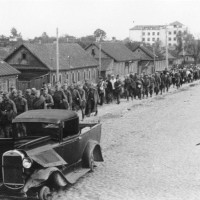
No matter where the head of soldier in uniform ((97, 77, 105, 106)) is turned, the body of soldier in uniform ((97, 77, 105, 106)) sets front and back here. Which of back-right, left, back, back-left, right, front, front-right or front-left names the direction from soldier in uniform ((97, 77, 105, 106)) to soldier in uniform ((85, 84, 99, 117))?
front-left

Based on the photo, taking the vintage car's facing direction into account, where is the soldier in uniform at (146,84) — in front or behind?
behind

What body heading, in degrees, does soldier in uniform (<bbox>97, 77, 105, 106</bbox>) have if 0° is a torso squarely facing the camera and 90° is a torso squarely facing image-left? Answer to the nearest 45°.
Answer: approximately 45°

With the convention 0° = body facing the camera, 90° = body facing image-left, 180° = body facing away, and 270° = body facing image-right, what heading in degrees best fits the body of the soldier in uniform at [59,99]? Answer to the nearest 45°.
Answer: approximately 45°

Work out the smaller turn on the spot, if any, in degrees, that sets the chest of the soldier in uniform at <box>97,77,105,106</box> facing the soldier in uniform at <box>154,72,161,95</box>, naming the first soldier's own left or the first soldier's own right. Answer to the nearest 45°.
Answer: approximately 180°

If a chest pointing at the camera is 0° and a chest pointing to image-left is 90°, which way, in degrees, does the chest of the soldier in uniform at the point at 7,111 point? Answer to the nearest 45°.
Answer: approximately 45°

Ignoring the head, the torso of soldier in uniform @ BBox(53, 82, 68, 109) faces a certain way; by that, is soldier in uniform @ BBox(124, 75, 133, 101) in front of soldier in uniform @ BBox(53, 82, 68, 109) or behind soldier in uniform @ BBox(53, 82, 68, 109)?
behind

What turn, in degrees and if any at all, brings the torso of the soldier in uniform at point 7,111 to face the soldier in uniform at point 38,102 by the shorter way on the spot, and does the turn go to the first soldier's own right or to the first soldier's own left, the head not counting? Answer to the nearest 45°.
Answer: approximately 180°

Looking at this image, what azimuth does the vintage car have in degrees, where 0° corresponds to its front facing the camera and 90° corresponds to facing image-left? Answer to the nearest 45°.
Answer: approximately 45°

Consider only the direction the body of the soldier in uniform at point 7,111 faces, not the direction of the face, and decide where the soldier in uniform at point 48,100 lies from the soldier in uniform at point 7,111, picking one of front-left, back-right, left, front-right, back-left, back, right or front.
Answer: back

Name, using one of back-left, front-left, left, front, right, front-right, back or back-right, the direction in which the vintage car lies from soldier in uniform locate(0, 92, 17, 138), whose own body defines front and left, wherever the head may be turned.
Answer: front-left
